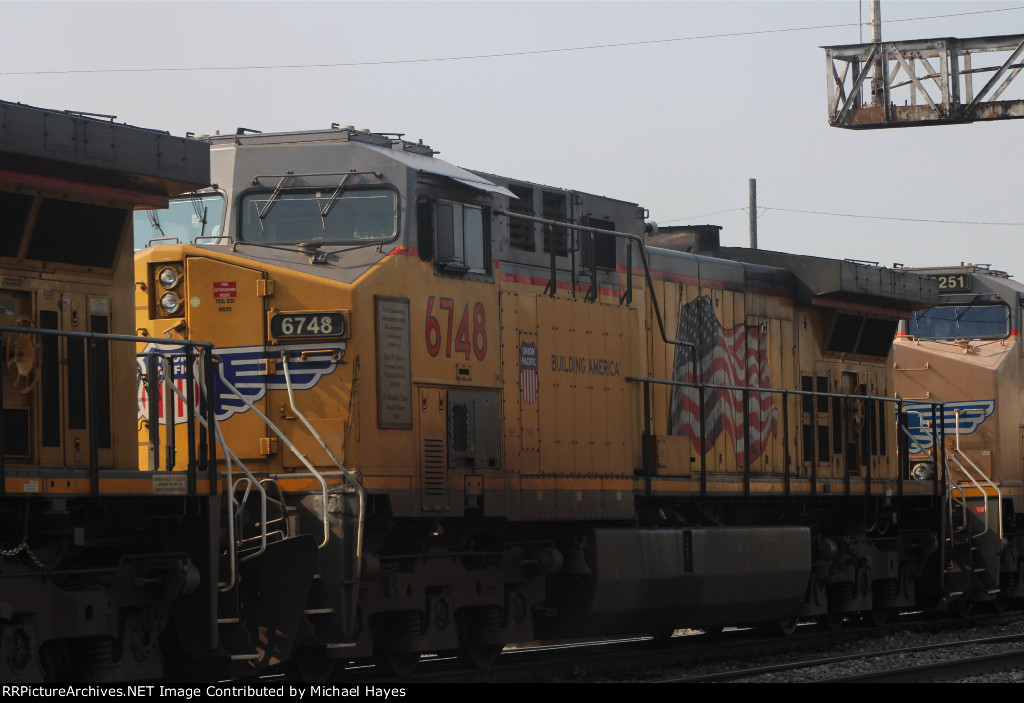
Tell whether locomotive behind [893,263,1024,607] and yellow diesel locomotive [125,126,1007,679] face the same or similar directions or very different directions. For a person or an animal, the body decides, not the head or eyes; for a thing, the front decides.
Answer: same or similar directions

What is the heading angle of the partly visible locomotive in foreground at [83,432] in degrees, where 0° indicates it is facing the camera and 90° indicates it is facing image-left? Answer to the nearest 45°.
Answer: approximately 45°

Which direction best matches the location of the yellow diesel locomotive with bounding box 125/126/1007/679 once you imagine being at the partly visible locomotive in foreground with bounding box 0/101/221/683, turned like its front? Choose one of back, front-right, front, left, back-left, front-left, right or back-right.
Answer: back

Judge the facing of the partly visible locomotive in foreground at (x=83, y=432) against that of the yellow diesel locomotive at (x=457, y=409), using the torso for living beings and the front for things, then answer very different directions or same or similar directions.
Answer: same or similar directions

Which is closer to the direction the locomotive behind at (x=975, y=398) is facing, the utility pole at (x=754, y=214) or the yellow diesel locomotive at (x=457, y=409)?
the yellow diesel locomotive

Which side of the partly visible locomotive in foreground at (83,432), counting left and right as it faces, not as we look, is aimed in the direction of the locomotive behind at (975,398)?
back

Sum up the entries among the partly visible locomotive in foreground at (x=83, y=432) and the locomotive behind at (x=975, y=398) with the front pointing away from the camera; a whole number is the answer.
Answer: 0

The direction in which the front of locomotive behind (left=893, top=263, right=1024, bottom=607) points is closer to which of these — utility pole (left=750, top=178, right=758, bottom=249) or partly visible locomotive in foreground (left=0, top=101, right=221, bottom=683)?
the partly visible locomotive in foreground

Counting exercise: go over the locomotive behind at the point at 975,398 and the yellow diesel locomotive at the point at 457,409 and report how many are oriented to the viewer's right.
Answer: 0

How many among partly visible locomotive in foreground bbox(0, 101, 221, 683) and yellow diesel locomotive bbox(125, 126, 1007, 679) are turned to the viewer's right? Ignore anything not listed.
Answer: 0

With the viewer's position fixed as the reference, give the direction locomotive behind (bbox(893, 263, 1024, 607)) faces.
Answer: facing the viewer and to the left of the viewer

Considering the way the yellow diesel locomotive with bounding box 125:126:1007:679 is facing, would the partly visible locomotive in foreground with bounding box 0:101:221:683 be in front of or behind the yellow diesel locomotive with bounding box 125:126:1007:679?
in front

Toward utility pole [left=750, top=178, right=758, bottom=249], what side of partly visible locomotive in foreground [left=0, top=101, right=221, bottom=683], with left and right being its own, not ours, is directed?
back

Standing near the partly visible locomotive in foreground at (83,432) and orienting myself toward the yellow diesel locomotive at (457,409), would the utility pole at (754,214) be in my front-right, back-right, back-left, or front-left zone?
front-left
